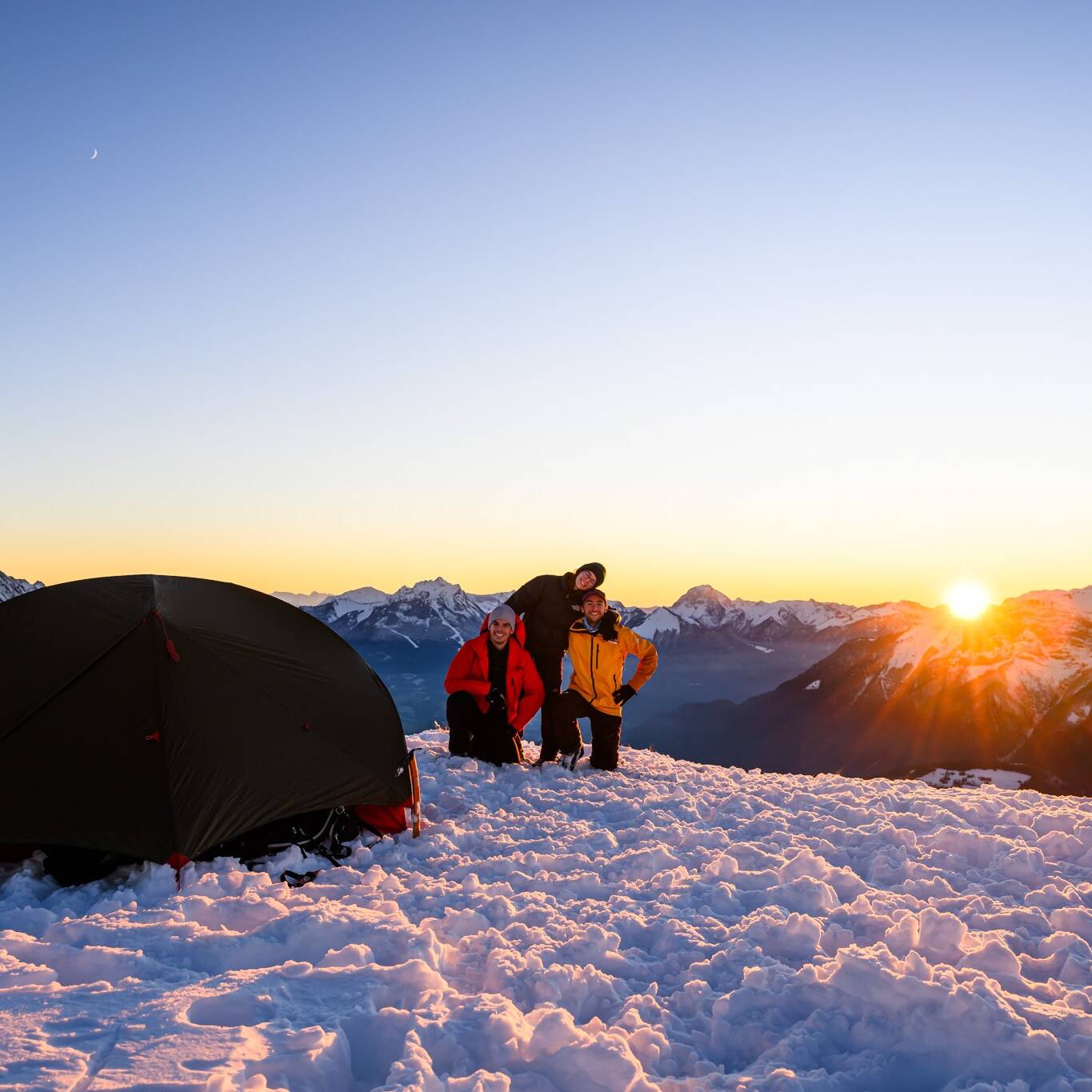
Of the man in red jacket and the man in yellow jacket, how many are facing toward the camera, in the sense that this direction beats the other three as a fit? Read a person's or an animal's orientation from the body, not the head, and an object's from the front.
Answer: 2

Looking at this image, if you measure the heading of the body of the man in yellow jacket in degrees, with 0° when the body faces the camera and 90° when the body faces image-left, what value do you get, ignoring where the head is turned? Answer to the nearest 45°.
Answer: approximately 0°

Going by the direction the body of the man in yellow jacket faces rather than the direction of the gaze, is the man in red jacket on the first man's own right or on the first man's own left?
on the first man's own right

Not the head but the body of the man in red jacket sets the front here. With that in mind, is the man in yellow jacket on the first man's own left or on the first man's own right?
on the first man's own left
